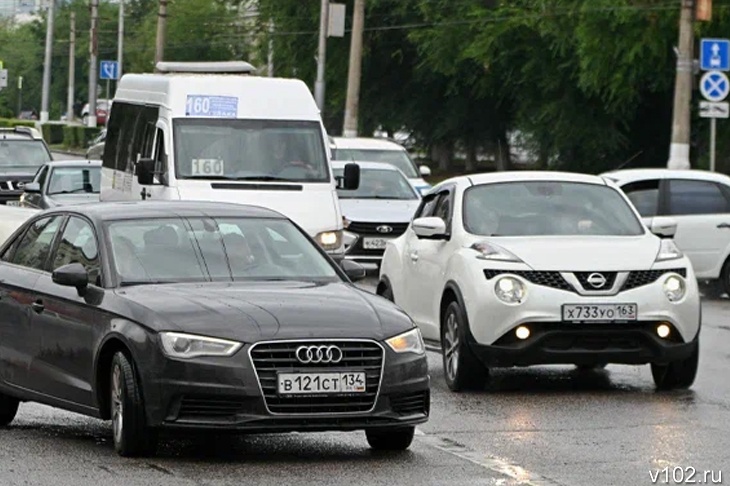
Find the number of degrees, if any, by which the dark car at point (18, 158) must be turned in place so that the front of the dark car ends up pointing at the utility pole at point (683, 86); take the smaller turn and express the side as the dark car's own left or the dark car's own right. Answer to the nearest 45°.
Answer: approximately 90° to the dark car's own left

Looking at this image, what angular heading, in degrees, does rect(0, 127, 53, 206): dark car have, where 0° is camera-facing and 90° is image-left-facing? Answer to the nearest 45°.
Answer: approximately 0°

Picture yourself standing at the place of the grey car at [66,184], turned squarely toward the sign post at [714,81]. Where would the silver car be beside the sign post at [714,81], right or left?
right

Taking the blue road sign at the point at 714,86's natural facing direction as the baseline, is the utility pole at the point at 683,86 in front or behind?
behind

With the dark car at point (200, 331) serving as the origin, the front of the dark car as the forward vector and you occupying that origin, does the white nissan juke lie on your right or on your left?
on your left
